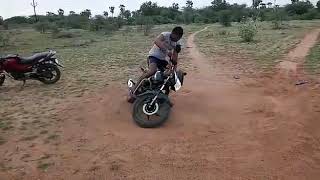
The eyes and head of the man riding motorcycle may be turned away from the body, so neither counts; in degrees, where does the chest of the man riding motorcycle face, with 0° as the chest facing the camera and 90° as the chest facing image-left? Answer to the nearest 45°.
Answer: approximately 315°
